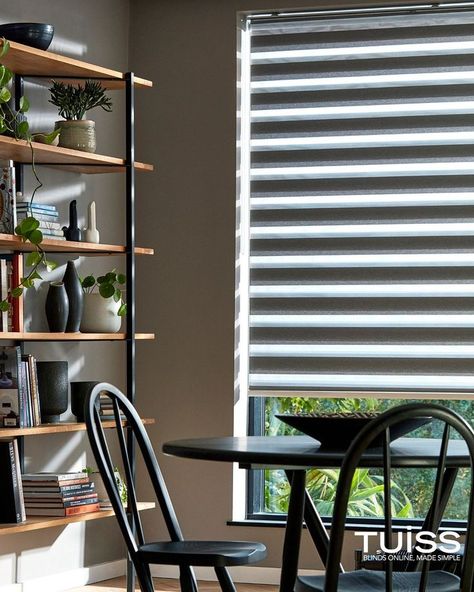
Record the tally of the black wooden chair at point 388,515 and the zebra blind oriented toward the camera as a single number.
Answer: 1

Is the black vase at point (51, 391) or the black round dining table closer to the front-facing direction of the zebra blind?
the black round dining table

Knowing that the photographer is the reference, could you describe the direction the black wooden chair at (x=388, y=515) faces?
facing away from the viewer and to the left of the viewer

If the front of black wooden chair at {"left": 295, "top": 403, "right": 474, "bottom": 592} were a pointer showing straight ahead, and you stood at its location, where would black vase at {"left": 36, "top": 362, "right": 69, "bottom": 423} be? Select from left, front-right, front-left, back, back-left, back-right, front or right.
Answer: front

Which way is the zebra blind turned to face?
toward the camera

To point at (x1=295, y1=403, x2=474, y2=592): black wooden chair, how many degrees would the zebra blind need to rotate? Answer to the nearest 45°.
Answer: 0° — it already faces it

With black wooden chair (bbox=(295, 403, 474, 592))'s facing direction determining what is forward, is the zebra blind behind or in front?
in front

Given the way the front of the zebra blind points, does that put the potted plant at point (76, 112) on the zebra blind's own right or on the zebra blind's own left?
on the zebra blind's own right

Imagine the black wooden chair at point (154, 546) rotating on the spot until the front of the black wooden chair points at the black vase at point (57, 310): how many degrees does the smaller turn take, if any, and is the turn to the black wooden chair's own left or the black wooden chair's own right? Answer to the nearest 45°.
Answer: approximately 135° to the black wooden chair's own left

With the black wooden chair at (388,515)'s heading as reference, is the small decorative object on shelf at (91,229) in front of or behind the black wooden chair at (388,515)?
in front

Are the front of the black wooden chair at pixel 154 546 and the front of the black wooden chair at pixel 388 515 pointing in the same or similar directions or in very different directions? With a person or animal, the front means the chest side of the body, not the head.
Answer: very different directions

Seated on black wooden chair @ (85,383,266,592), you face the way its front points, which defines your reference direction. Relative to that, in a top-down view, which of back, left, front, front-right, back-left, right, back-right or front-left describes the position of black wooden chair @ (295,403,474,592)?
front
